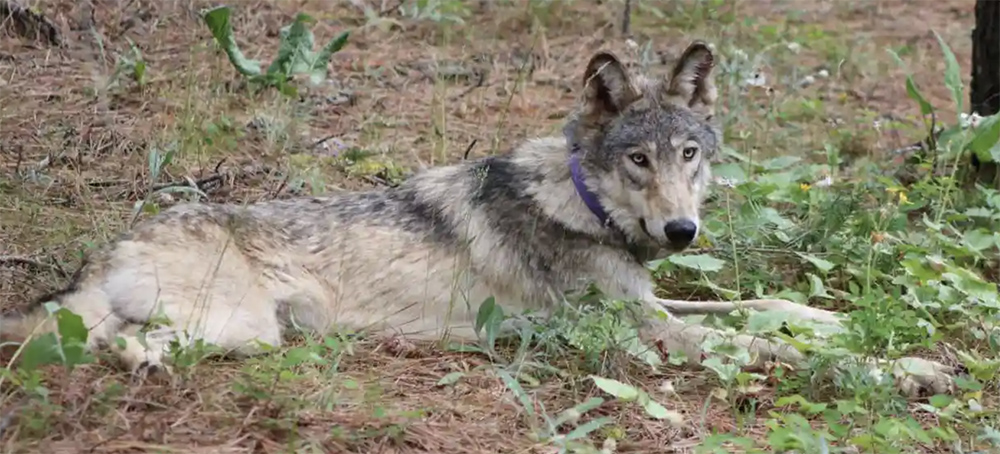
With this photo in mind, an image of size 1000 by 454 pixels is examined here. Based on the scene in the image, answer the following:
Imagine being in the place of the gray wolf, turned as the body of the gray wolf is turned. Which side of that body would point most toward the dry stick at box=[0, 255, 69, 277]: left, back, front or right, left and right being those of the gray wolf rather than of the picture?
back

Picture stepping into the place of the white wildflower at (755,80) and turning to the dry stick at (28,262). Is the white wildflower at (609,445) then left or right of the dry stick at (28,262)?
left

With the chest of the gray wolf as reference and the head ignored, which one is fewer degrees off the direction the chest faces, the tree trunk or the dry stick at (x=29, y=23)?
the tree trunk

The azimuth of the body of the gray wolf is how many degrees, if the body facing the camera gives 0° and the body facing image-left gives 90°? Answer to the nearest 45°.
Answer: approximately 270°

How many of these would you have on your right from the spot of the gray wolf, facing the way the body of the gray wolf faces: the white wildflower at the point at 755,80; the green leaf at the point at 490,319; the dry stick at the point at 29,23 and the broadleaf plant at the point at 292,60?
1

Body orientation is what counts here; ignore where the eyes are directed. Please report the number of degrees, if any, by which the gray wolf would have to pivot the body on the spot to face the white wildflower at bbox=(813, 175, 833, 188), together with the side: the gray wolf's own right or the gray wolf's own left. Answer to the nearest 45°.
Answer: approximately 45° to the gray wolf's own left

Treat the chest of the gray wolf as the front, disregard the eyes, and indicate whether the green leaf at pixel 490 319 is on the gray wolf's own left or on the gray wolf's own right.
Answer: on the gray wolf's own right

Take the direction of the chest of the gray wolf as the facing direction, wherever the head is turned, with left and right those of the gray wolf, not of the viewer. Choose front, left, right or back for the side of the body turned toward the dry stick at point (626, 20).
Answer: left

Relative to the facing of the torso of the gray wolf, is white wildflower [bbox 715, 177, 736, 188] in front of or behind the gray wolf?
in front

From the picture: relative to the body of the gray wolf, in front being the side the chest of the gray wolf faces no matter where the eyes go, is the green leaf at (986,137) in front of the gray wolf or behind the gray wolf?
in front

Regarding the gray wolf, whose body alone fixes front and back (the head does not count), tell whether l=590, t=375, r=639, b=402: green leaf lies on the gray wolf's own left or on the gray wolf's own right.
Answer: on the gray wolf's own right

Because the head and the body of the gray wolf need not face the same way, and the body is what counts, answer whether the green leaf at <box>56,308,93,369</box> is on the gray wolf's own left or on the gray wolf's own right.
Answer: on the gray wolf's own right

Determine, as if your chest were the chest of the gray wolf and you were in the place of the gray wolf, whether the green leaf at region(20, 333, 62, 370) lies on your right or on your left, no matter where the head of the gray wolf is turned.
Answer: on your right

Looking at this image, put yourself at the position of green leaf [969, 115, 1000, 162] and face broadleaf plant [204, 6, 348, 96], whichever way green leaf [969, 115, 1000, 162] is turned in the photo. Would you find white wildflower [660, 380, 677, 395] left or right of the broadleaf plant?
left

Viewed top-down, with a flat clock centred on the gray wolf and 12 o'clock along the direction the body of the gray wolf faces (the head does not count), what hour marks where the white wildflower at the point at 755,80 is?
The white wildflower is roughly at 10 o'clock from the gray wolf.

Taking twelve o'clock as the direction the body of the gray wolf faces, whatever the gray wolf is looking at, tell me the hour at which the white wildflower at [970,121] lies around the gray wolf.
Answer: The white wildflower is roughly at 11 o'clock from the gray wolf.
